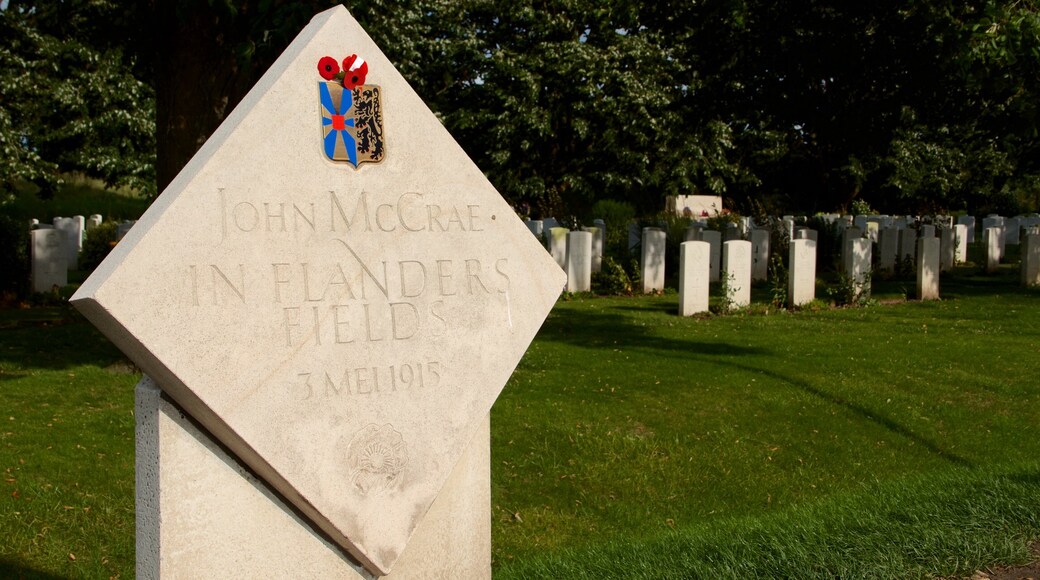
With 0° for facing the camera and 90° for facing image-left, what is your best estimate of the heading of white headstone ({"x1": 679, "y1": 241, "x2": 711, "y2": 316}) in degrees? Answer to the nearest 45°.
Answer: approximately 315°

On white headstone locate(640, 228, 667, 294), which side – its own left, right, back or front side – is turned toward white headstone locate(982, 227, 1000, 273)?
left

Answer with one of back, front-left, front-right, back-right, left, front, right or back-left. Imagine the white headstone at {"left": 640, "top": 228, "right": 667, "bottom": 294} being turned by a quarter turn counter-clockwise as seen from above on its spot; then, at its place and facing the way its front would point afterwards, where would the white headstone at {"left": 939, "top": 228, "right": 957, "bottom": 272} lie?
front

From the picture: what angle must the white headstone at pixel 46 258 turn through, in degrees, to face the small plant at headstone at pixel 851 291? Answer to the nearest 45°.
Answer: approximately 45° to its left

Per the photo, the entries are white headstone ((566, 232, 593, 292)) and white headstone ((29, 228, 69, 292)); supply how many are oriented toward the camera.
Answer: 2

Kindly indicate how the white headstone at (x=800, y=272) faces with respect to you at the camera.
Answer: facing the viewer and to the right of the viewer

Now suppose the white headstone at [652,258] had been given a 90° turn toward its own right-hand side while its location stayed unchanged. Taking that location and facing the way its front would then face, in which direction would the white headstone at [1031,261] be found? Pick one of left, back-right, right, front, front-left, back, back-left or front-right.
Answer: back-left

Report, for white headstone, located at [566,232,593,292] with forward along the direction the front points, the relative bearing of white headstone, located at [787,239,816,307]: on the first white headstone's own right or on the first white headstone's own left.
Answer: on the first white headstone's own left

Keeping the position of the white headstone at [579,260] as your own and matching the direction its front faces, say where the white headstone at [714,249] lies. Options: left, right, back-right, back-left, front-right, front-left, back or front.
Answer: back-left

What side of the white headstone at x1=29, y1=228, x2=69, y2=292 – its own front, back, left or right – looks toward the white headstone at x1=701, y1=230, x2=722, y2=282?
left
